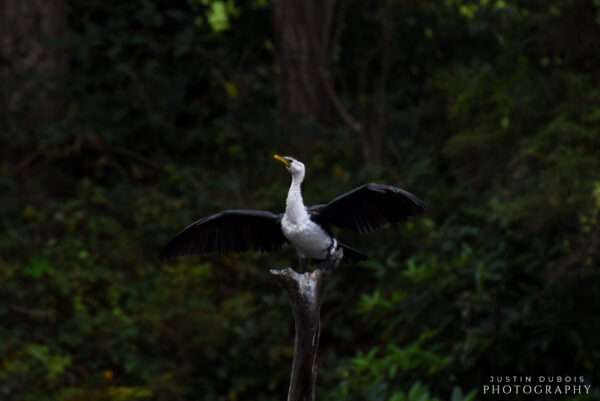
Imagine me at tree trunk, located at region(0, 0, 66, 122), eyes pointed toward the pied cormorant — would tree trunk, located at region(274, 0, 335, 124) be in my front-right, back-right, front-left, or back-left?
front-left

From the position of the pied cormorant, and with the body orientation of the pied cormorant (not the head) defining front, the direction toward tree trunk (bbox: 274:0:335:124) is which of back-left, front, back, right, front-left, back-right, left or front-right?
back-right

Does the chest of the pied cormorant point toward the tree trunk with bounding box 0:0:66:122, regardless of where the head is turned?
no

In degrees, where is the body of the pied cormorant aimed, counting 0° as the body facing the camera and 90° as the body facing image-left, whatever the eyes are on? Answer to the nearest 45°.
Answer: approximately 45°

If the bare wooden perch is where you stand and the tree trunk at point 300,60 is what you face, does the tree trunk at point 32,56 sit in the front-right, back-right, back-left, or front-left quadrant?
front-left
